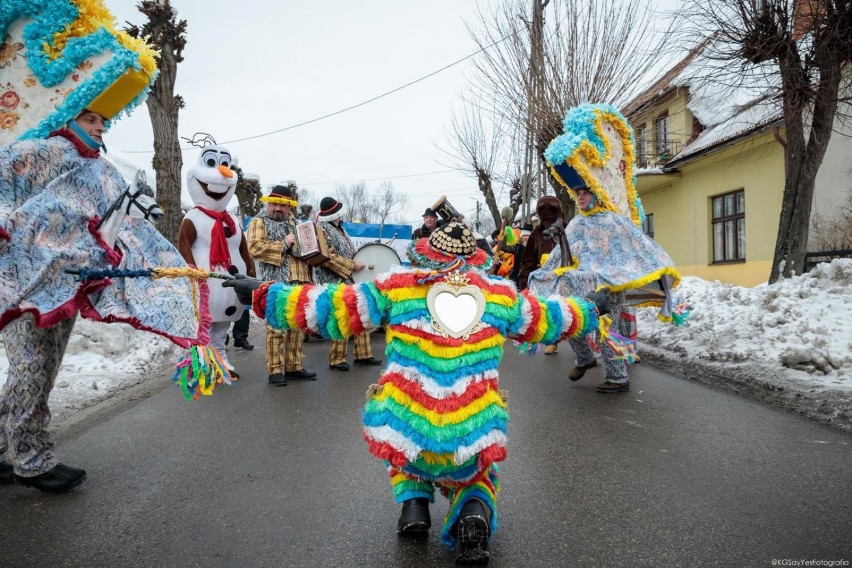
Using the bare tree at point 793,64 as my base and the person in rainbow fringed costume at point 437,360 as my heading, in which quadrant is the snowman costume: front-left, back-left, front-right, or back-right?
front-right

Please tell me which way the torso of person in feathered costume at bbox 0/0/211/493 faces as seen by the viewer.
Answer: to the viewer's right

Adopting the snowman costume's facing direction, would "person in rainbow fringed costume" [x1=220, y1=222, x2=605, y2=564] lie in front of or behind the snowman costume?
in front

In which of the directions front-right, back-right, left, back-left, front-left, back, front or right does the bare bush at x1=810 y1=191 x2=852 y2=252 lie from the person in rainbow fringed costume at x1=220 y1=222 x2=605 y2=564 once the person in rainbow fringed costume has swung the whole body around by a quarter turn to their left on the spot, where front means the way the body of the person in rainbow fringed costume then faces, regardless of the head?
back-right

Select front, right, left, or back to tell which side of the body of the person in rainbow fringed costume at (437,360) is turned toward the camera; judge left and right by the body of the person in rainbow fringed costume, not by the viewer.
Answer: back

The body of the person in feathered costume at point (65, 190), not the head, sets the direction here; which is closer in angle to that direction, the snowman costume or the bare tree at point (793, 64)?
the bare tree

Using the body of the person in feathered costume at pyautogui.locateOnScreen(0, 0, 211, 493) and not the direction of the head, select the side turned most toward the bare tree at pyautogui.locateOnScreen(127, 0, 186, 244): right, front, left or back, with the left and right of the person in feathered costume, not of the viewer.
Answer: left

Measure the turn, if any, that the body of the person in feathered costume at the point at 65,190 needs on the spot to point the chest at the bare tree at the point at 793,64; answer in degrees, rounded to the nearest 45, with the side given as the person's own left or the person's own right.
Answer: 0° — they already face it

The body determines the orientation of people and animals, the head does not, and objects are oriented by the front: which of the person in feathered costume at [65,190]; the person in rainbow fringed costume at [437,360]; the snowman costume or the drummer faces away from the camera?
the person in rainbow fringed costume at [437,360]

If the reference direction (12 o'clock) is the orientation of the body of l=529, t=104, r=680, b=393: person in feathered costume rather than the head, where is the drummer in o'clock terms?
The drummer is roughly at 2 o'clock from the person in feathered costume.

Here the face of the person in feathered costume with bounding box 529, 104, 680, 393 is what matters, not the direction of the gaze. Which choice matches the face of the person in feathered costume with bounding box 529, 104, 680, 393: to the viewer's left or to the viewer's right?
to the viewer's left
